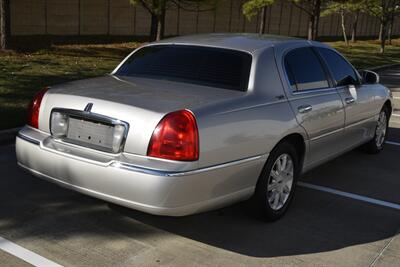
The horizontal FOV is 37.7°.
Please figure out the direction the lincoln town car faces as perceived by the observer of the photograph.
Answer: facing away from the viewer and to the right of the viewer
